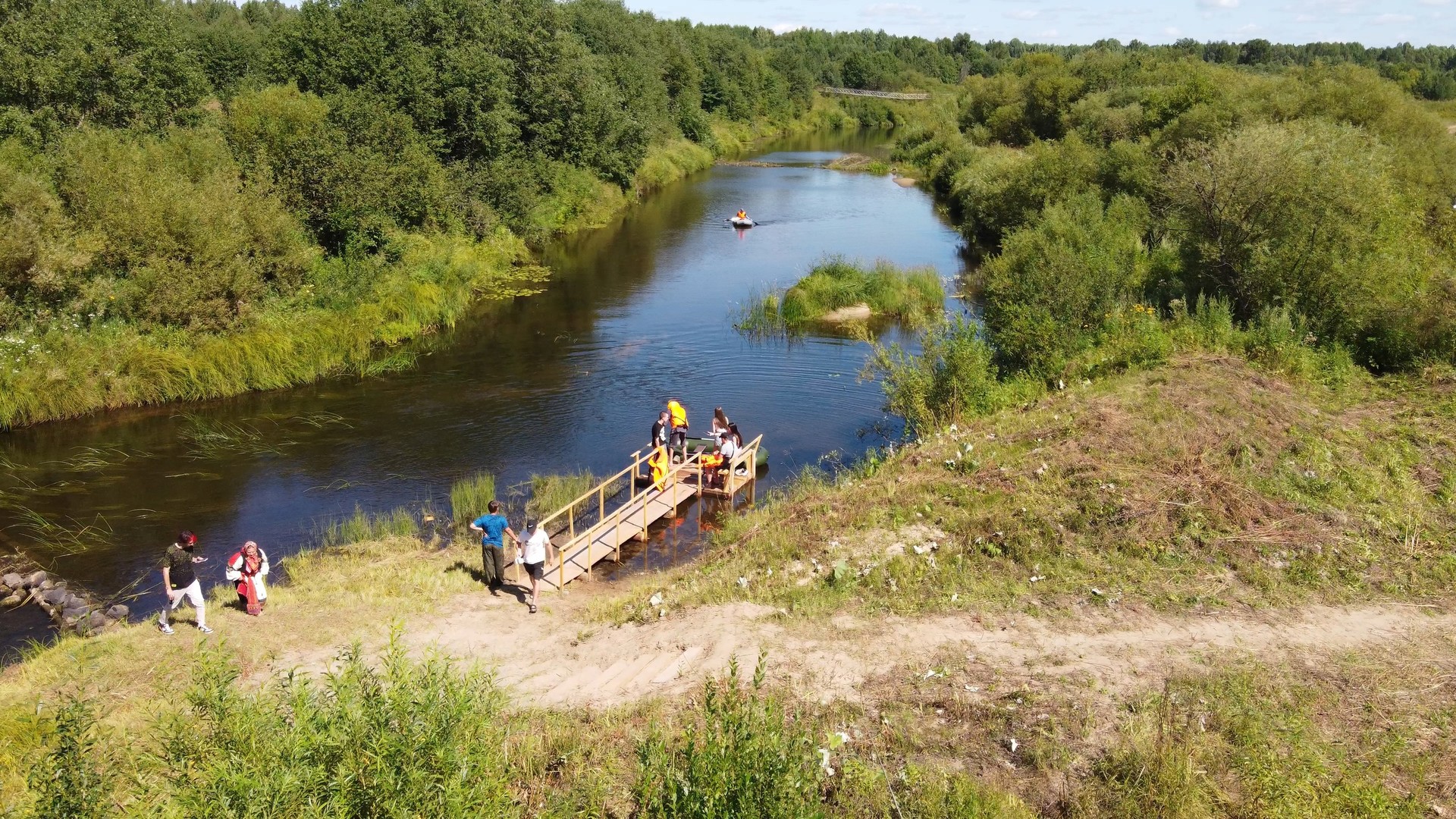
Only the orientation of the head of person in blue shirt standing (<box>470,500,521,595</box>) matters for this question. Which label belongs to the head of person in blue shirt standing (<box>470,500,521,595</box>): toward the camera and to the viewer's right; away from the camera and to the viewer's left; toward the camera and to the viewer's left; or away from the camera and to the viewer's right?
away from the camera and to the viewer's right

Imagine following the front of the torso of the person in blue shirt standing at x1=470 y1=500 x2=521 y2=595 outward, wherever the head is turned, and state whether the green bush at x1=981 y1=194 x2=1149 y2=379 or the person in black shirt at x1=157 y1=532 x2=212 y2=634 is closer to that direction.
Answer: the green bush

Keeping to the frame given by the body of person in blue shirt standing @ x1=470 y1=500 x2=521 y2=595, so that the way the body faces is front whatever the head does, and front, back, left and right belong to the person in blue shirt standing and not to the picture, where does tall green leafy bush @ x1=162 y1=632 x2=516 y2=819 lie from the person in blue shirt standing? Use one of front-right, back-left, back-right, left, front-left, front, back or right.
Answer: back

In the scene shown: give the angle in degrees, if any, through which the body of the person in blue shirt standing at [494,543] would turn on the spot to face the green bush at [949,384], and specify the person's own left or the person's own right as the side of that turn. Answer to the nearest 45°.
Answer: approximately 45° to the person's own right

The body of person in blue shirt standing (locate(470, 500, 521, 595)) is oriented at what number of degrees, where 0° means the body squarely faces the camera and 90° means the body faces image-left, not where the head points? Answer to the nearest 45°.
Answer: approximately 180°

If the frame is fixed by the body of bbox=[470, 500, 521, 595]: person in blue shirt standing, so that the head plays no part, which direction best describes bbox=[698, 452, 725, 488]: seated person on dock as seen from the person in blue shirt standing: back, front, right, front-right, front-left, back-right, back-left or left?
front-right

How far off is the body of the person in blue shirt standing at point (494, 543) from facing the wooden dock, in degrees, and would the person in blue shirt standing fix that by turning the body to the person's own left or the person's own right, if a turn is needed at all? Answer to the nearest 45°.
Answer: approximately 45° to the person's own right

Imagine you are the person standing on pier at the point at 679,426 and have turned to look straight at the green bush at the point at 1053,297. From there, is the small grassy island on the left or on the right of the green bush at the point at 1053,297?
left

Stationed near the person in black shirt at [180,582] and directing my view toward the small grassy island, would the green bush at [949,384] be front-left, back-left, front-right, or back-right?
front-right

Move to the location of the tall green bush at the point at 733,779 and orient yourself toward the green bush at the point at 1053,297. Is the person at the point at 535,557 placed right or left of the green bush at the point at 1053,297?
left

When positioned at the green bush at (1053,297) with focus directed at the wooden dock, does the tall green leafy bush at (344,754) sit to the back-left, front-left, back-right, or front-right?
front-left

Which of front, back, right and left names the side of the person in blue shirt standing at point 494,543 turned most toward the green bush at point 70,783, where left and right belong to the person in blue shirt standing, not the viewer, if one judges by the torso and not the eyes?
back
